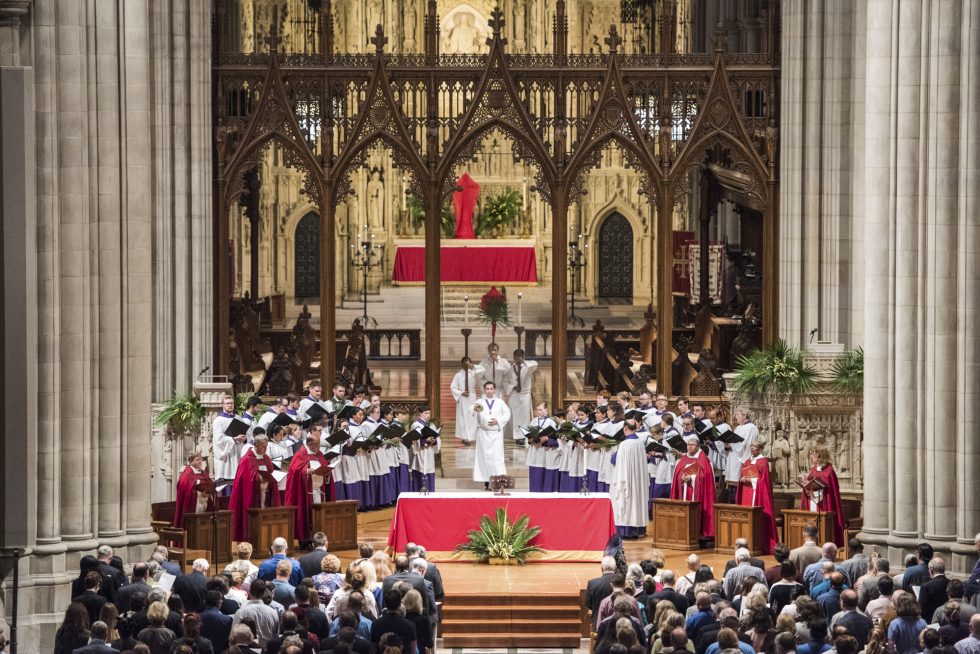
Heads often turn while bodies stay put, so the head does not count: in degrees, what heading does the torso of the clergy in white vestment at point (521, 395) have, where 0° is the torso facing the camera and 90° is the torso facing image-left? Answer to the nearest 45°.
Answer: approximately 0°

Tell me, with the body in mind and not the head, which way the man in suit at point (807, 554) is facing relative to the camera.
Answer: away from the camera

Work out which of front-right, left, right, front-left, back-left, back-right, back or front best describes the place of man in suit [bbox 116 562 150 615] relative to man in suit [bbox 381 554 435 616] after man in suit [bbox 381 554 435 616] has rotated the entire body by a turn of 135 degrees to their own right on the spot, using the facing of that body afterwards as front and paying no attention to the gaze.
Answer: back-right

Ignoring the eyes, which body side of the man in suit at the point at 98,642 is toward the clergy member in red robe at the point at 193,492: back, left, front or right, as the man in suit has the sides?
front

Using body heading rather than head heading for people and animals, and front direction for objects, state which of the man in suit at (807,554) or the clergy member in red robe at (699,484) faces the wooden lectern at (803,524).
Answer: the man in suit

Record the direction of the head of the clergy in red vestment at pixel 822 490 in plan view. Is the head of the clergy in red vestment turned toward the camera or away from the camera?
toward the camera

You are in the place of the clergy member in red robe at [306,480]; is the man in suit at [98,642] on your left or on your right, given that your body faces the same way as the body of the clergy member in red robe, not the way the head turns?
on your right

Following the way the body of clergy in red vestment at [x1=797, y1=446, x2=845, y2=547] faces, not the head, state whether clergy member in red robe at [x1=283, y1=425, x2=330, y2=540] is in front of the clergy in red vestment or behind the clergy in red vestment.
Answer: in front

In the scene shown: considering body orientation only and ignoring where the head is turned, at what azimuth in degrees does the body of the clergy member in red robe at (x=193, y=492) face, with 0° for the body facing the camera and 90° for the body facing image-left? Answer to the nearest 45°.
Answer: approximately 315°

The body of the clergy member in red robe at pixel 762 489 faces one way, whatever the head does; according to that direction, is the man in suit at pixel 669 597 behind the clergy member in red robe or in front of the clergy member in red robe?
in front

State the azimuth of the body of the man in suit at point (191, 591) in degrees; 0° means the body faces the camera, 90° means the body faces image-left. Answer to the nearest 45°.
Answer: approximately 180°

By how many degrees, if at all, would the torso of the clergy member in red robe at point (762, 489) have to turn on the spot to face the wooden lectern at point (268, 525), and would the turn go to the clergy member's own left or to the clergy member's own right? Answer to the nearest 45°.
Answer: approximately 45° to the clergy member's own right

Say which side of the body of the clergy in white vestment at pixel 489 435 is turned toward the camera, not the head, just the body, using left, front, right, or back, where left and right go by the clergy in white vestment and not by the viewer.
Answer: front

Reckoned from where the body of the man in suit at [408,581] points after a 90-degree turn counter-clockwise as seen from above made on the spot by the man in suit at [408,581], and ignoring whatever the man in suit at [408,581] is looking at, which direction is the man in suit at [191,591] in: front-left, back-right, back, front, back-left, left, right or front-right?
front

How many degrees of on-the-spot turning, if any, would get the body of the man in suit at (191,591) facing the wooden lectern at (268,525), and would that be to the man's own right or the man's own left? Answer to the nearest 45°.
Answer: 0° — they already face it

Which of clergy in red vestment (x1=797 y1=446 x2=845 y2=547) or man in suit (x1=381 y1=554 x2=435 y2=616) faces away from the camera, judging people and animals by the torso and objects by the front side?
the man in suit

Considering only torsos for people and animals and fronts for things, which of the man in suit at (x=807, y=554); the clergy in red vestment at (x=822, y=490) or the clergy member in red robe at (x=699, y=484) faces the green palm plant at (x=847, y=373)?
the man in suit

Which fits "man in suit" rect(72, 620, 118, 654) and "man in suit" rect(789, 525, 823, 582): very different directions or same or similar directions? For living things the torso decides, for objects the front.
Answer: same or similar directions

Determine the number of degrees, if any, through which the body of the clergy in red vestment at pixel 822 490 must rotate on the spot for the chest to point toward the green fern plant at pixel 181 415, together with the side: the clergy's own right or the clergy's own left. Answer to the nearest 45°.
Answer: approximately 45° to the clergy's own right

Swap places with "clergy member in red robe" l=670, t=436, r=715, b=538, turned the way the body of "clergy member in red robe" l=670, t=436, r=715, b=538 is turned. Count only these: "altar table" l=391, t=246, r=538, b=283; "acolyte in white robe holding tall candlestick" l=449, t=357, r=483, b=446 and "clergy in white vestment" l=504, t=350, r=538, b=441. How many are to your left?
0

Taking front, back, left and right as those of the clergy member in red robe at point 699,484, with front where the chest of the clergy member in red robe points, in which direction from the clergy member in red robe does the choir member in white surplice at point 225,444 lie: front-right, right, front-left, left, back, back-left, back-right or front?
front-right

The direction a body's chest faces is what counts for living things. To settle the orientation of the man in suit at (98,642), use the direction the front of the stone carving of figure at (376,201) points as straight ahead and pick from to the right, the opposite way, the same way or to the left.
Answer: the opposite way
